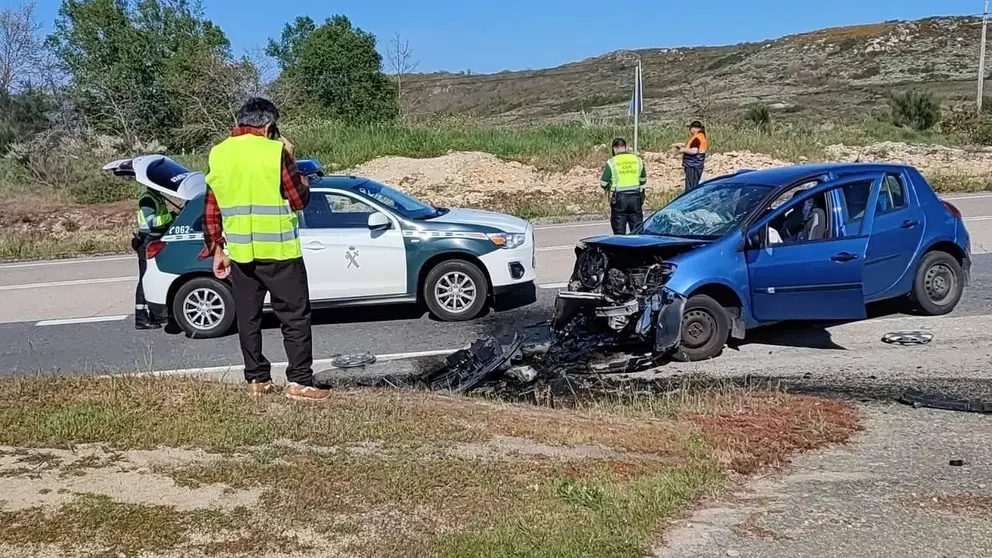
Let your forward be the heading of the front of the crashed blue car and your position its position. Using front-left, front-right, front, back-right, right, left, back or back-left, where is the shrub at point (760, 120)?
back-right

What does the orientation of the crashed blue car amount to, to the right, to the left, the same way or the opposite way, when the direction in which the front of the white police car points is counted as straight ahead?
the opposite way

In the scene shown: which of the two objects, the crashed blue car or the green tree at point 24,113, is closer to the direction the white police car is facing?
the crashed blue car

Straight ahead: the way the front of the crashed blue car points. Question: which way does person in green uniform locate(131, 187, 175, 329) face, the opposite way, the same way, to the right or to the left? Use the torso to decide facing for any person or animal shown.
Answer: the opposite way

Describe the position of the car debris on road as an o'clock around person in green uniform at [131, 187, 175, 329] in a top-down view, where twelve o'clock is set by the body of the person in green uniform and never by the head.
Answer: The car debris on road is roughly at 1 o'clock from the person in green uniform.

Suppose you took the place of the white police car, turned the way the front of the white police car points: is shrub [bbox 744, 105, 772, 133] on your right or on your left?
on your left

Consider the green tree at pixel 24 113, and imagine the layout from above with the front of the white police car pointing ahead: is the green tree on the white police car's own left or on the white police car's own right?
on the white police car's own left

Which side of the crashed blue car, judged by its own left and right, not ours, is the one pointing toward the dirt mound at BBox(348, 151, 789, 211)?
right

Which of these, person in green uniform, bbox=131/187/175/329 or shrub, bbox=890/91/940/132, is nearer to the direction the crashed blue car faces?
the person in green uniform

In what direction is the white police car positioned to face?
to the viewer's right

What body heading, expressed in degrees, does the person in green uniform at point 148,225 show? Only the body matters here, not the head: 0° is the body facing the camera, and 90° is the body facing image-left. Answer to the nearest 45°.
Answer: approximately 270°

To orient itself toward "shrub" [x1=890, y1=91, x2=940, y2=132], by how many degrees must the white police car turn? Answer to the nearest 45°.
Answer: approximately 45° to its left

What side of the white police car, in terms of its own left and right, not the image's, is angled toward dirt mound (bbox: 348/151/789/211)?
left
